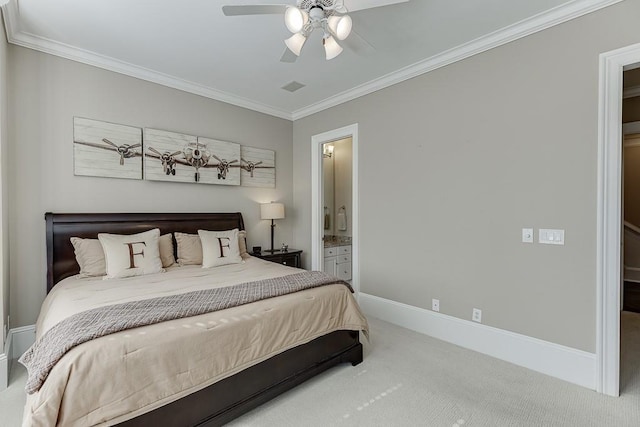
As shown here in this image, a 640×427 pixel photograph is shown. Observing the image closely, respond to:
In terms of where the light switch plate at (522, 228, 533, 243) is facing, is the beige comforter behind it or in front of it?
in front

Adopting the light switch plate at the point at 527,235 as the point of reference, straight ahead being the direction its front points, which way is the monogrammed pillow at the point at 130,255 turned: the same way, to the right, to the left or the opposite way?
to the left

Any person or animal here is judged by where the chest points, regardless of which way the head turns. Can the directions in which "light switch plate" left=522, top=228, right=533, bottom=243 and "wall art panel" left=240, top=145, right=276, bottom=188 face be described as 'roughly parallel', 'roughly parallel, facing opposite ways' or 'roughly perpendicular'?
roughly perpendicular

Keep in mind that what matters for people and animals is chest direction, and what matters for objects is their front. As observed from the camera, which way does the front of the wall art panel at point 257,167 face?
facing the viewer and to the right of the viewer

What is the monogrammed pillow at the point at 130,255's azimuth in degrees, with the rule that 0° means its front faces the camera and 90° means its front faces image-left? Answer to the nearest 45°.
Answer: approximately 0°

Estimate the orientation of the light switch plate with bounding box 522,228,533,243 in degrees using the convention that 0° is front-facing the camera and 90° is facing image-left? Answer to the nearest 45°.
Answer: approximately 0°

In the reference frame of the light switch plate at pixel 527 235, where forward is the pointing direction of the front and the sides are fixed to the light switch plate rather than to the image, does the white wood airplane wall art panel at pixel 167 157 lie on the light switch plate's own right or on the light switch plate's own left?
on the light switch plate's own right

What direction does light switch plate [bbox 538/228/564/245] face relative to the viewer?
toward the camera

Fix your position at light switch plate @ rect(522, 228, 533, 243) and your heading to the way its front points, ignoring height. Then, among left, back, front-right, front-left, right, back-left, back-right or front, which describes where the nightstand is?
right

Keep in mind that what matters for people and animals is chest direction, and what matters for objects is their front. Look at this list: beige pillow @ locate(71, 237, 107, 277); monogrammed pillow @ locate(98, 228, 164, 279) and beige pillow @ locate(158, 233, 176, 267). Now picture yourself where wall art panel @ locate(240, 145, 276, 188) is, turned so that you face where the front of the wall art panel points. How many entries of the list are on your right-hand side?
3

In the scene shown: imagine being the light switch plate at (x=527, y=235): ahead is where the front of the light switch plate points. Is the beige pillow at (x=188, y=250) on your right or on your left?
on your right

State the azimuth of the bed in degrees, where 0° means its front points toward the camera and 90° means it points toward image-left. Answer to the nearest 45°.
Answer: approximately 315°
